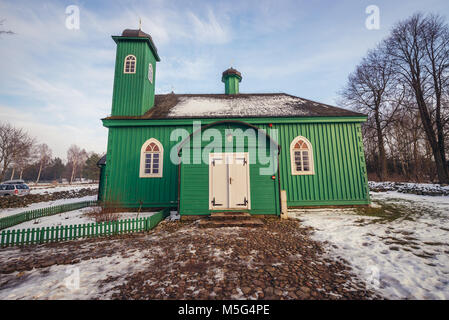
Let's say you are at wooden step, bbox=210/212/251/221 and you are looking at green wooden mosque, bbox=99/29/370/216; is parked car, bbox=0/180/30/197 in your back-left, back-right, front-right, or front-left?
front-left

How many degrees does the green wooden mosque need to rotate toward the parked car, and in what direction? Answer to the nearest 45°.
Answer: approximately 90° to its right

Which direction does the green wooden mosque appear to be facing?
toward the camera

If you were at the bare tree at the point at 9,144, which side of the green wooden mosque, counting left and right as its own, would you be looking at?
right
